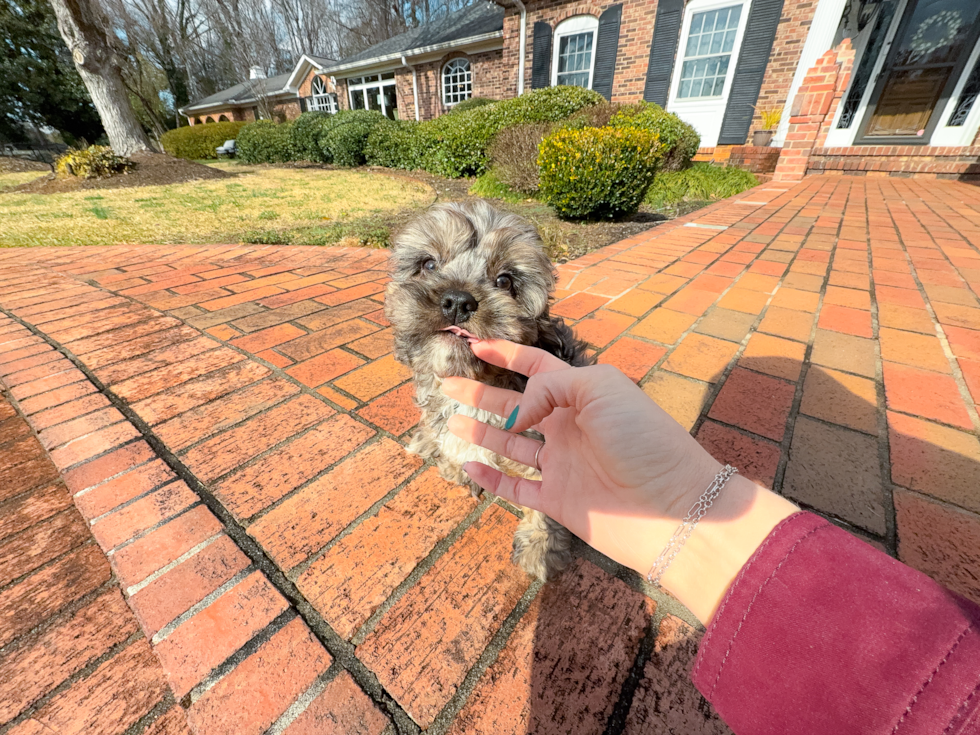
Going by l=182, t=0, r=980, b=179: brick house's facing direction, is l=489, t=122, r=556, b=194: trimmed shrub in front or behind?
in front

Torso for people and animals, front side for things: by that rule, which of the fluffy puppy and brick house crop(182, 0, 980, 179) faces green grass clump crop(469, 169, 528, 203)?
the brick house

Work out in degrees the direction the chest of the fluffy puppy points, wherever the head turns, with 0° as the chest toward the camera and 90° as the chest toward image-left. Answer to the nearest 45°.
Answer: approximately 0°

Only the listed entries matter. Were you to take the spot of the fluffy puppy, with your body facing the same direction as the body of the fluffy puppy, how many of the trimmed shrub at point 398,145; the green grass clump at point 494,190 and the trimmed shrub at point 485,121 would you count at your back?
3

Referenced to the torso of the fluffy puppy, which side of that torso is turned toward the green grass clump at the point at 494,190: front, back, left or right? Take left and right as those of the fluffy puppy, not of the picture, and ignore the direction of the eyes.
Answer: back

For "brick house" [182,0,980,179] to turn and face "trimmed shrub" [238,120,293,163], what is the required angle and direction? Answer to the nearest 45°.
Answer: approximately 45° to its right

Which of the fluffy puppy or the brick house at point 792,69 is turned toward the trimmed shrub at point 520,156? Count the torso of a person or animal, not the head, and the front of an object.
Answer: the brick house

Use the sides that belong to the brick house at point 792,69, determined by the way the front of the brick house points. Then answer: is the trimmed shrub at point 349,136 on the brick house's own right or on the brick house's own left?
on the brick house's own right

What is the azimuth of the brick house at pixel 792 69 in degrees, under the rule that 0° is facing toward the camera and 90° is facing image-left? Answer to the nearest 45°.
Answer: approximately 45°

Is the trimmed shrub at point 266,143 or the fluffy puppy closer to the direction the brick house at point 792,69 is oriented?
the fluffy puppy
